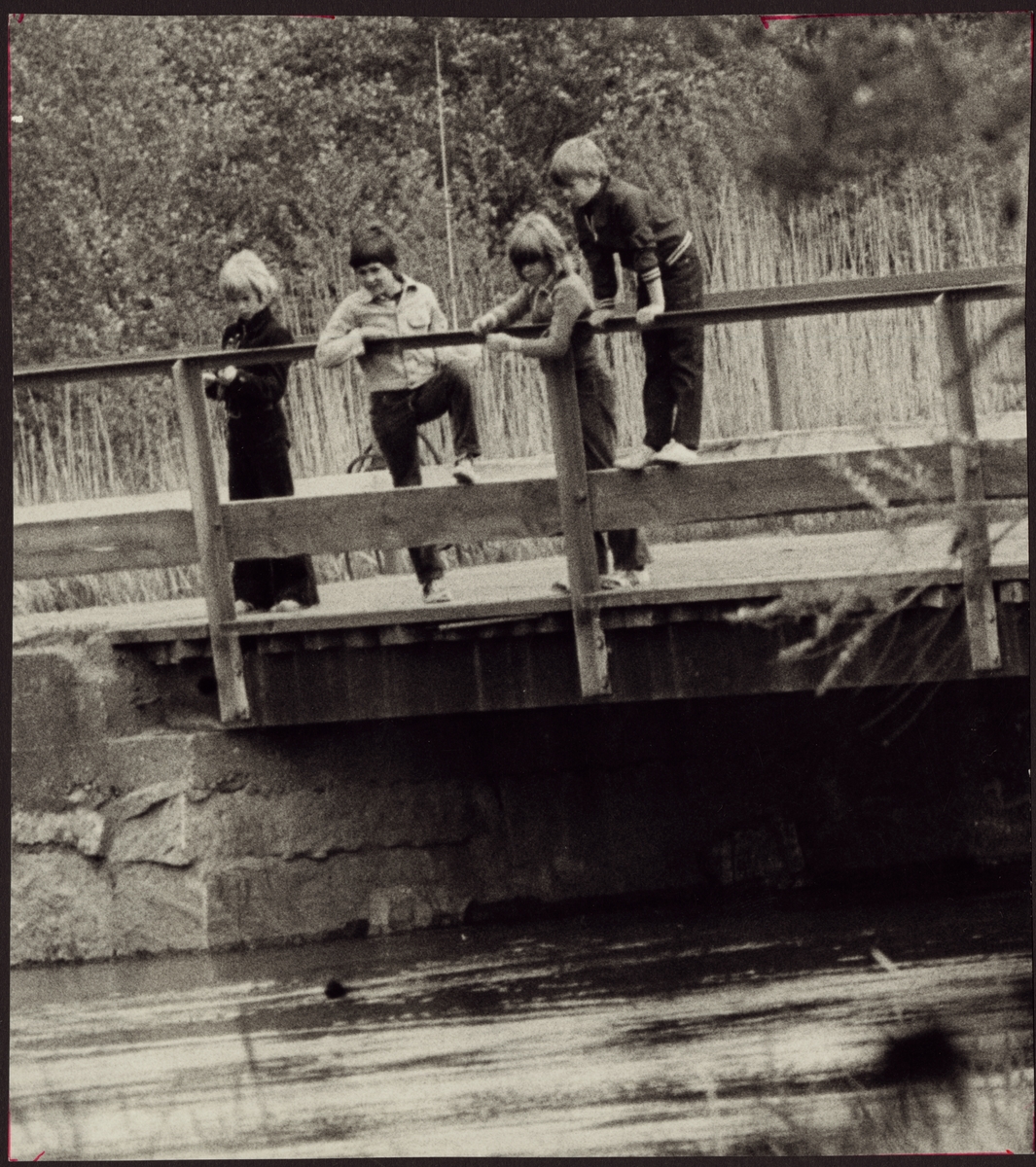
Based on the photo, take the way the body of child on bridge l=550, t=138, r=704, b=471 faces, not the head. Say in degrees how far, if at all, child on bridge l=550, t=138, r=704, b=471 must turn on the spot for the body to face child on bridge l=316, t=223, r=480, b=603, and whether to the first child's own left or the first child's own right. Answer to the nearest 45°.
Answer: approximately 45° to the first child's own right

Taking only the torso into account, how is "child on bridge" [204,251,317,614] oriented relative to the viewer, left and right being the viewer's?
facing the viewer and to the left of the viewer

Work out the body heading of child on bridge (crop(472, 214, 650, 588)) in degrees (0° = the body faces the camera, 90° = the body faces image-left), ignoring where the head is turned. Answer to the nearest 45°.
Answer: approximately 45°

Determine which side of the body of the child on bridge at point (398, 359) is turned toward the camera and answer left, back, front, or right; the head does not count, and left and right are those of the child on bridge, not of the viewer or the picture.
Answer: front

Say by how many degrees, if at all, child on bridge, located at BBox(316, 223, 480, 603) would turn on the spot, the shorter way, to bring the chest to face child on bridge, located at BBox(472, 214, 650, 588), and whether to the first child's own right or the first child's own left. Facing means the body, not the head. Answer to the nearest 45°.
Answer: approximately 45° to the first child's own left

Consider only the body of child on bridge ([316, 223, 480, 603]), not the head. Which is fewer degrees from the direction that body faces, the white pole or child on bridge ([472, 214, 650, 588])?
the child on bridge

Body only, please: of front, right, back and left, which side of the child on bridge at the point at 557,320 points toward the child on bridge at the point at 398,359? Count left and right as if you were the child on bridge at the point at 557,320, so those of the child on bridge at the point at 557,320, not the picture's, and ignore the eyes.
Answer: front

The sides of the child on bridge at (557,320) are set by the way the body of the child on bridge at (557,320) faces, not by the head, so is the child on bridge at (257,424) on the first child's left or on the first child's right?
on the first child's right
